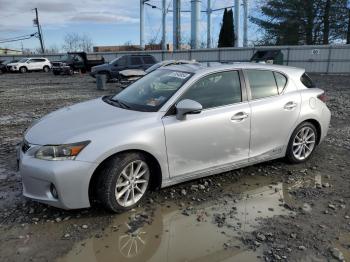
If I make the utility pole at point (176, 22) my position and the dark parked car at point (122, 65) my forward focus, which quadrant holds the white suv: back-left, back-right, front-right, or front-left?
front-right

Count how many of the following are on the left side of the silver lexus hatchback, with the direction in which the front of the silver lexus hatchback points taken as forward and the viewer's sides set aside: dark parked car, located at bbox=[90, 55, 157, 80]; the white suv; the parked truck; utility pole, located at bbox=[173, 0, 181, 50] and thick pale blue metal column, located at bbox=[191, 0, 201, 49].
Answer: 0

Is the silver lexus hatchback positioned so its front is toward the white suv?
no

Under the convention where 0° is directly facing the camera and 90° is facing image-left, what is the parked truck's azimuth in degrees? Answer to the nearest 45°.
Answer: approximately 45°

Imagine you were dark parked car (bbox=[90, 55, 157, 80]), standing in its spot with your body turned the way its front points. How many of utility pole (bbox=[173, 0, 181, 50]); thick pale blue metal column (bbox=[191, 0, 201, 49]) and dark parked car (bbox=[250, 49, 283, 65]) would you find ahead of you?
0

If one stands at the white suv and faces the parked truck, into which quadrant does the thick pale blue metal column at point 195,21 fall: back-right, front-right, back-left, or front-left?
front-left

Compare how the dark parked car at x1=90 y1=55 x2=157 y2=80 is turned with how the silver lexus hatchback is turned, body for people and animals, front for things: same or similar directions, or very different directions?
same or similar directions

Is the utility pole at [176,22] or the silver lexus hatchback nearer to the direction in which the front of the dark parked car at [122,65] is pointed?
the silver lexus hatchback

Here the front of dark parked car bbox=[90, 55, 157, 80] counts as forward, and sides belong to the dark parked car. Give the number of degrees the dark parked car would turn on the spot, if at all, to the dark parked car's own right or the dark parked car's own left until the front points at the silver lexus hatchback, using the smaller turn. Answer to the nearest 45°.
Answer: approximately 45° to the dark parked car's own left

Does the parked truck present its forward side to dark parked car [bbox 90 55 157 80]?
no

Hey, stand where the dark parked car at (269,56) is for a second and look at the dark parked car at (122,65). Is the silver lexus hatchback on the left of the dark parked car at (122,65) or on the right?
left

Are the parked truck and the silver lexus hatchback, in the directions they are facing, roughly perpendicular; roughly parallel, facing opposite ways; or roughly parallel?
roughly parallel

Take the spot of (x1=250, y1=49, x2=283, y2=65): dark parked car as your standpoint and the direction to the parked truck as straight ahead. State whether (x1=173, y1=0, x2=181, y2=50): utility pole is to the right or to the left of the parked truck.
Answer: right

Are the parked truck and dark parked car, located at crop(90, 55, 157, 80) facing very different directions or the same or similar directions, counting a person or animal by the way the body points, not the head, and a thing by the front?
same or similar directions

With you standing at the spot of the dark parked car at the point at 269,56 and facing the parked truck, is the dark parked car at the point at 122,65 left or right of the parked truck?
left

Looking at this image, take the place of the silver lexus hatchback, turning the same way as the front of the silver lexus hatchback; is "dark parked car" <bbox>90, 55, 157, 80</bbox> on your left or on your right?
on your right

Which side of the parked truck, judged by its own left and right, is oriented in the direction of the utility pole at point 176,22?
back
